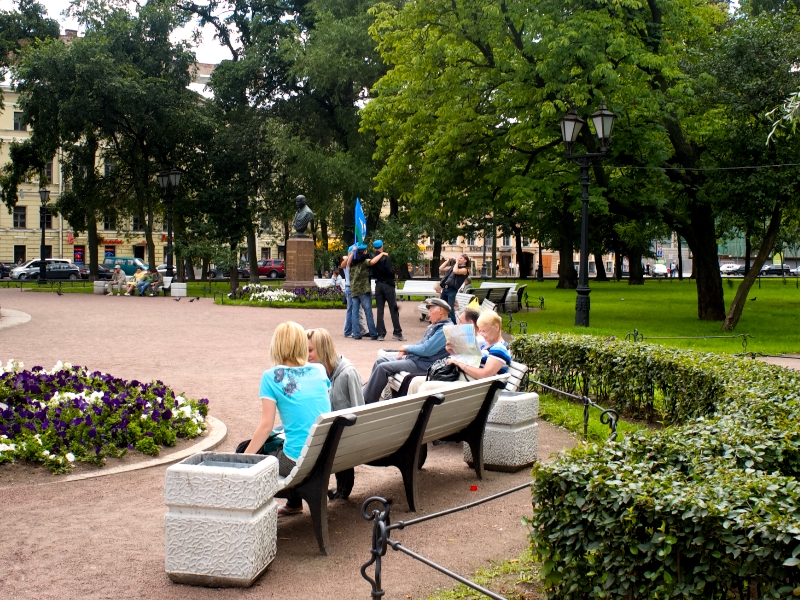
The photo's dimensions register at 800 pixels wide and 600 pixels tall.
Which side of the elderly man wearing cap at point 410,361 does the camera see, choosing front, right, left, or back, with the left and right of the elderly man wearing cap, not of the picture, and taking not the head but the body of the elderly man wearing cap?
left

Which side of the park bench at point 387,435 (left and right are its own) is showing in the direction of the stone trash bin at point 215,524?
left

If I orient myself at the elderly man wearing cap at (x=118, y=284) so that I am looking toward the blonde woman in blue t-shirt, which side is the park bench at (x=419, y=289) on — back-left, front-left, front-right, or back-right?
front-left

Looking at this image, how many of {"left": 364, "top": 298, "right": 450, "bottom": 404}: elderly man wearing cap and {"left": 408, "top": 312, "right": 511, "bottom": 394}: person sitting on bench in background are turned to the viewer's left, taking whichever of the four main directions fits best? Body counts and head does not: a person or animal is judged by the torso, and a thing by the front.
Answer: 2

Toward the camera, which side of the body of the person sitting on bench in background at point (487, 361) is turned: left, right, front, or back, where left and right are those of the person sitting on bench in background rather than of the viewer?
left

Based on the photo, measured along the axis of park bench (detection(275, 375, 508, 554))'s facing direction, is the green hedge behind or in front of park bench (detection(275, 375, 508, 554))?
behind

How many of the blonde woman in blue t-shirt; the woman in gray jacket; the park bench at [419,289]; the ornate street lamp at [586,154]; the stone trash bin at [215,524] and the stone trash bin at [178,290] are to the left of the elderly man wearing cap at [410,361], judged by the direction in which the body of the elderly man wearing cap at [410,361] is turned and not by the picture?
3

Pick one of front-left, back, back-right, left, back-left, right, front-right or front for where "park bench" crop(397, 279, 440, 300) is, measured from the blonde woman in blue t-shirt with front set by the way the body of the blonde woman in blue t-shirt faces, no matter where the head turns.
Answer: front-right

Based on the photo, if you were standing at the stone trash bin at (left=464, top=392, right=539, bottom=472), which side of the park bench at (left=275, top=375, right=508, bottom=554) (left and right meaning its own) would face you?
right

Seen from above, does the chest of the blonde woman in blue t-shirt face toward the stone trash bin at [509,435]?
no

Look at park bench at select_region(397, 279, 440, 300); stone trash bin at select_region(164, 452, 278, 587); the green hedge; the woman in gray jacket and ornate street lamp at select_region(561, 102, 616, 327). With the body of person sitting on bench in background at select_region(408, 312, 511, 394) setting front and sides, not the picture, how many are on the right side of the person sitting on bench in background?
2

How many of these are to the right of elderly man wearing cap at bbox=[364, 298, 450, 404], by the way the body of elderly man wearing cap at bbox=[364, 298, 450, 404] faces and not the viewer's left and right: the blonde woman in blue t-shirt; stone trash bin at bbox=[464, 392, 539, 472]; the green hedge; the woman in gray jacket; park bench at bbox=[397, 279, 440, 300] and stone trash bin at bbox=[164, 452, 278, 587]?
1

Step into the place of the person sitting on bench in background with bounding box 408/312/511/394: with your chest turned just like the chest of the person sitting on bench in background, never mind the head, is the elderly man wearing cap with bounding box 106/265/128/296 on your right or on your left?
on your right

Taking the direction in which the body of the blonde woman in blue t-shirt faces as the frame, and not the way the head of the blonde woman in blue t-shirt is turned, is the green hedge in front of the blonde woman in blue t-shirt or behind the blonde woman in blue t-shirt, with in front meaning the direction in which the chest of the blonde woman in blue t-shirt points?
behind

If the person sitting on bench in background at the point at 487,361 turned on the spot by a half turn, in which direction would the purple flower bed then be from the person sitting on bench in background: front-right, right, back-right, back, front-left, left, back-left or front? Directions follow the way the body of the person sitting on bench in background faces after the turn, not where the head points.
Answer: back

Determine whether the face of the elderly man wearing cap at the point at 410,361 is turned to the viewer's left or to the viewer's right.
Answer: to the viewer's left
